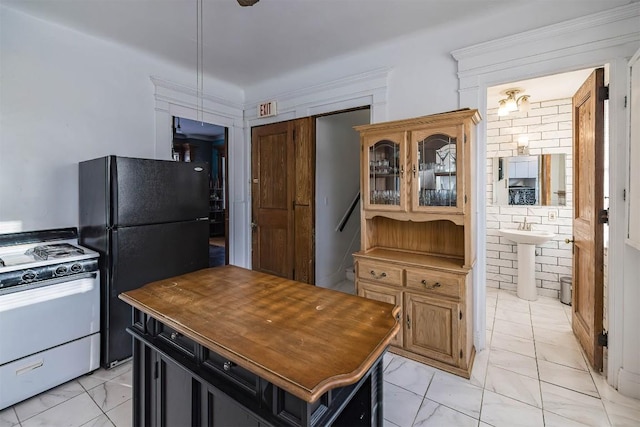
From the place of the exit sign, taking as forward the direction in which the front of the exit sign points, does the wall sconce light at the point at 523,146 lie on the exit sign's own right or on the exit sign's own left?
on the exit sign's own left

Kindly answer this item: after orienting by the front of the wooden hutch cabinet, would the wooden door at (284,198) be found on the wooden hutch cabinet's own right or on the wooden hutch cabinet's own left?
on the wooden hutch cabinet's own right

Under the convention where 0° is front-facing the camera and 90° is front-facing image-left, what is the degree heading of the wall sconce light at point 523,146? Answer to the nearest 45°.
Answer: approximately 0°

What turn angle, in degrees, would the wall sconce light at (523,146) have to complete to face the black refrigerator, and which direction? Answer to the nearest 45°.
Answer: approximately 45° to its right

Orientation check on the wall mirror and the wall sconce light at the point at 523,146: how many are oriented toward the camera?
2

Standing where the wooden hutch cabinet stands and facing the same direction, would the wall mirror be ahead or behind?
behind

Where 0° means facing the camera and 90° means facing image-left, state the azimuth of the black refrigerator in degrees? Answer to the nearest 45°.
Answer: approximately 315°
